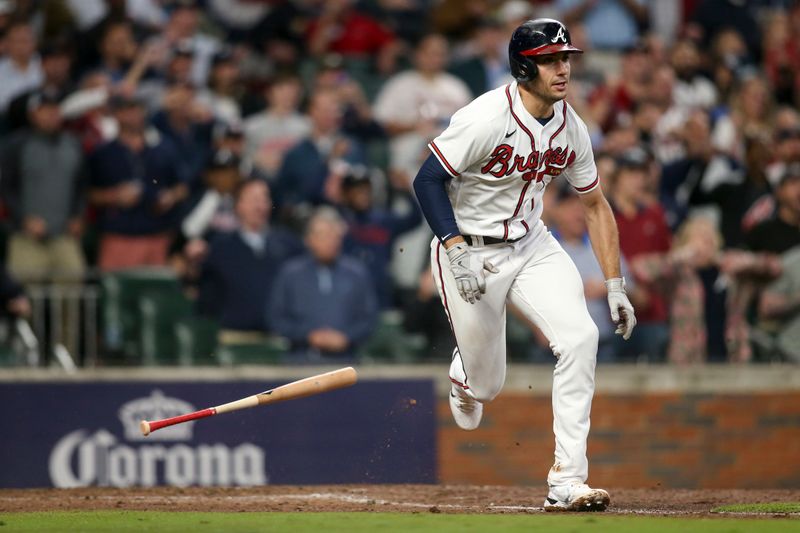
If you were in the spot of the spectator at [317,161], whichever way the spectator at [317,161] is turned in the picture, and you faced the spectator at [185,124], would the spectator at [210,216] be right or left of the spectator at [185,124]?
left

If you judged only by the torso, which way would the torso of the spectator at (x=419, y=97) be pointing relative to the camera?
toward the camera

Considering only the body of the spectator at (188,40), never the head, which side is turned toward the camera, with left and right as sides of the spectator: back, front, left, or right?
front

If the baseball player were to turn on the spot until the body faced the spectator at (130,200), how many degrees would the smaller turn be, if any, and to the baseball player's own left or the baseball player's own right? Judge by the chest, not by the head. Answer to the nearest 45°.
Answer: approximately 180°

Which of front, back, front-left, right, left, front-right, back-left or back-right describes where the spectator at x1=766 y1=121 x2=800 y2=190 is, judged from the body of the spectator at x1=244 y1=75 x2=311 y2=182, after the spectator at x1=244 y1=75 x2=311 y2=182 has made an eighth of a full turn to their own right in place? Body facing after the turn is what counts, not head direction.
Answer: back-left

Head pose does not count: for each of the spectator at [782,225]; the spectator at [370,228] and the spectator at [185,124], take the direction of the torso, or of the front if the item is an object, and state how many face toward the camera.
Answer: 3

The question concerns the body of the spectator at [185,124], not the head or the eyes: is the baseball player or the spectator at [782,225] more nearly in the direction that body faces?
the baseball player

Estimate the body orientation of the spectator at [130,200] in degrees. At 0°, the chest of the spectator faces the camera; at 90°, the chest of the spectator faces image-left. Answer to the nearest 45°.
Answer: approximately 0°

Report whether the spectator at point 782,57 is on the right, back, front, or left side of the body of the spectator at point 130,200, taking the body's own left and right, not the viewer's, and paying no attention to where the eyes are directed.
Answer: left

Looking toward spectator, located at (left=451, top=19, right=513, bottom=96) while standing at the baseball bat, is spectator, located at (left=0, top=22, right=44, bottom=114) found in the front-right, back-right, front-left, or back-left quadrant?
front-left

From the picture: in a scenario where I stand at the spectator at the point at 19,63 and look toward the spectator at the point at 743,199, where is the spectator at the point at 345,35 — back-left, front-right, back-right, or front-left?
front-left

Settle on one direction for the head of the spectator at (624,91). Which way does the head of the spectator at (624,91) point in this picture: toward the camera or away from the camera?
toward the camera

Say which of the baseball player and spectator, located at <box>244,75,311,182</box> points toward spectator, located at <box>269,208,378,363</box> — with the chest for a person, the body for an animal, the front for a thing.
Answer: spectator, located at <box>244,75,311,182</box>

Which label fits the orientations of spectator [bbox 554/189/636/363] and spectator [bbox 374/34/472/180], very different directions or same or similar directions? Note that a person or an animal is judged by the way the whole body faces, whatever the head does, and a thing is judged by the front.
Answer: same or similar directions

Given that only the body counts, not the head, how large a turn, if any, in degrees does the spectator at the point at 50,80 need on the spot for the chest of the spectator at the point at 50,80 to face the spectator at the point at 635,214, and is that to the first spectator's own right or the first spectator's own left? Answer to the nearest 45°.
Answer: approximately 45° to the first spectator's own left
